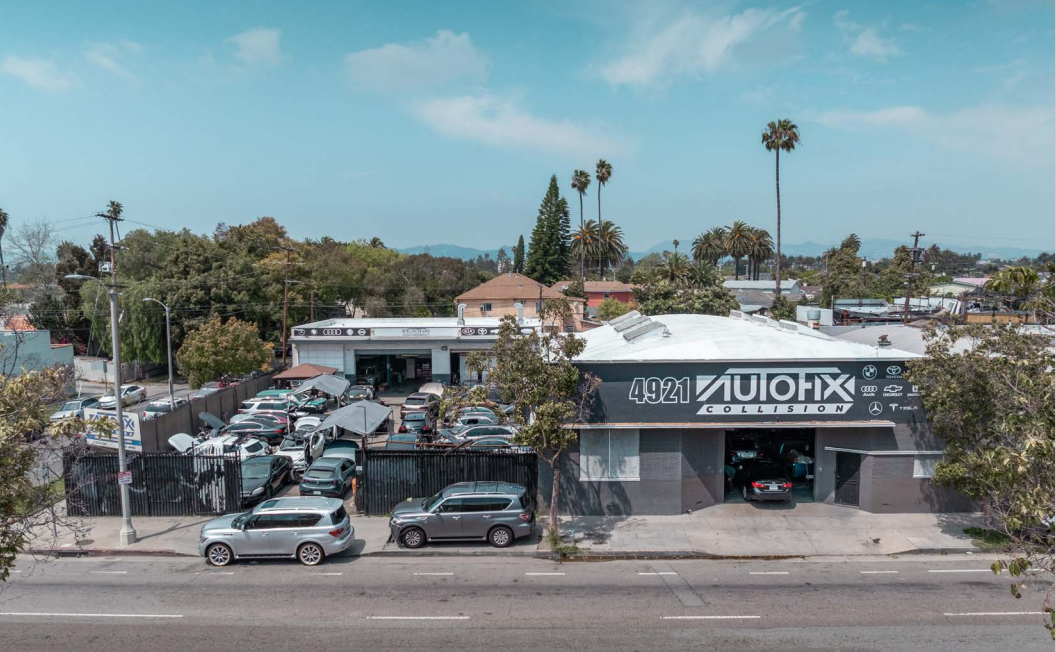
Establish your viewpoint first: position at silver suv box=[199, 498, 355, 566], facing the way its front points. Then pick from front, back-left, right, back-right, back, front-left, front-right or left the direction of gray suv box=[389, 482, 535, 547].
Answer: back

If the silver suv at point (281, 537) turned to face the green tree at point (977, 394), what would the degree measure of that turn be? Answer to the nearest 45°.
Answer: approximately 180°

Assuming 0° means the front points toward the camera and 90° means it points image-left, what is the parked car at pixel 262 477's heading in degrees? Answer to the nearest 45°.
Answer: approximately 45°

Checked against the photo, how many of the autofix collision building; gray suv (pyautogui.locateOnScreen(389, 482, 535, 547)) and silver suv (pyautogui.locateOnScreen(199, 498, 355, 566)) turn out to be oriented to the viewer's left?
2

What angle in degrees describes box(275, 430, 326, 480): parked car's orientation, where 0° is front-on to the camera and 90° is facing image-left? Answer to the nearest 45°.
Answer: approximately 45°

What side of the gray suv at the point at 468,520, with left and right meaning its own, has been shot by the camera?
left

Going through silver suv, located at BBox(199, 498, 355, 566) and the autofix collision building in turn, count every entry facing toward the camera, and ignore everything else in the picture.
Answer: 1

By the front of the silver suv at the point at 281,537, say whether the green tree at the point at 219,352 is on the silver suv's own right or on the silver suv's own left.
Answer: on the silver suv's own right

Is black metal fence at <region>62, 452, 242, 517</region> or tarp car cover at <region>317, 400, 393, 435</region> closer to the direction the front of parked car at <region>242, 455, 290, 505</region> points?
the black metal fence

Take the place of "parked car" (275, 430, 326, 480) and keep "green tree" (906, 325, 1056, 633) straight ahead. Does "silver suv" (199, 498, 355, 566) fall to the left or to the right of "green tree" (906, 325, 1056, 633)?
right

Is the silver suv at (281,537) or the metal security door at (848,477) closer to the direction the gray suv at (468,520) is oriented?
the silver suv

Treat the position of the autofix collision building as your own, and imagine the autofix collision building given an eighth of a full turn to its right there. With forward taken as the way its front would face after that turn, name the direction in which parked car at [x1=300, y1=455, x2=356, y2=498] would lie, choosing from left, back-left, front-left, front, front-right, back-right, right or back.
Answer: front-right
